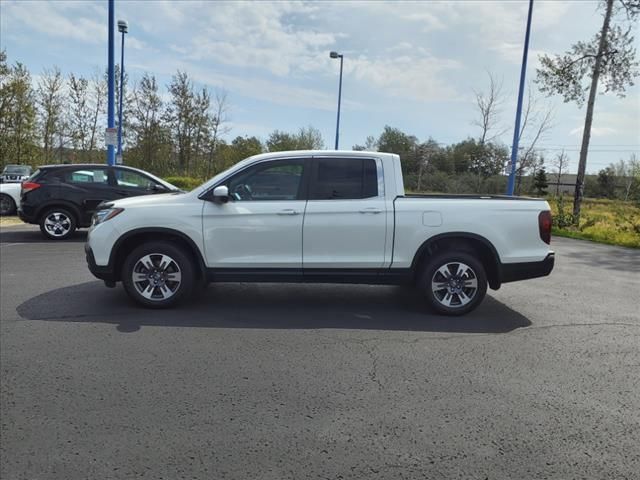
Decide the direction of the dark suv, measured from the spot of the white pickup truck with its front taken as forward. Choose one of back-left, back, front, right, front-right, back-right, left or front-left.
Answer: front-right

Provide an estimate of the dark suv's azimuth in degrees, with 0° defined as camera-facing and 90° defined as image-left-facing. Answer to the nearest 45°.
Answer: approximately 270°

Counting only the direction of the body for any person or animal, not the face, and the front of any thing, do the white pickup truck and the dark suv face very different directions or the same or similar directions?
very different directions

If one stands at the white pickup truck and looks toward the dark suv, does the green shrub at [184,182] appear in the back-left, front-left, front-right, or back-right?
front-right

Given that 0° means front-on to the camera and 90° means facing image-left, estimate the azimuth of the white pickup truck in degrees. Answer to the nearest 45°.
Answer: approximately 90°

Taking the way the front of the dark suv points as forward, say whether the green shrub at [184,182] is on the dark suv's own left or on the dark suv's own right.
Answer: on the dark suv's own left

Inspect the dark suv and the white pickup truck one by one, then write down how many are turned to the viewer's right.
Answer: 1

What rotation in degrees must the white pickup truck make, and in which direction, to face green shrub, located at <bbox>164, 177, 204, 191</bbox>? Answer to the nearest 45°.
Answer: approximately 90° to its right

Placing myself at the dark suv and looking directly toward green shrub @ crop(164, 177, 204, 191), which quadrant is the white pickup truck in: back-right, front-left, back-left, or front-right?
back-right

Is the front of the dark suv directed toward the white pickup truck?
no

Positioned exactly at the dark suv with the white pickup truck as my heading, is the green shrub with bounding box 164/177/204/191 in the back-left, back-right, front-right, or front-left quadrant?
back-left
